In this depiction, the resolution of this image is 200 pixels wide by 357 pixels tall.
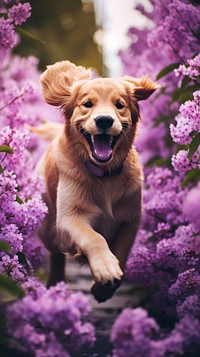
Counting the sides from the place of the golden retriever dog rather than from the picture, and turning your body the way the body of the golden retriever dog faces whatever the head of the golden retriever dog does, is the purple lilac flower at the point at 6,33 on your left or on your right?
on your right

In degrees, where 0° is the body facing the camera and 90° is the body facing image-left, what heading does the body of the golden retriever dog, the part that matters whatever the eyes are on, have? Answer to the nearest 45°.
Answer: approximately 0°

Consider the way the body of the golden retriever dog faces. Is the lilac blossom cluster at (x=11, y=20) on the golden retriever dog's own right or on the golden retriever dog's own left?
on the golden retriever dog's own right

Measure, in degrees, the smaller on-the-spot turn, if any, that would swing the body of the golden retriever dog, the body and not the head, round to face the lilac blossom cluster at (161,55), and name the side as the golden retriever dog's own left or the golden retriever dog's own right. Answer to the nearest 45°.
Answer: approximately 180°

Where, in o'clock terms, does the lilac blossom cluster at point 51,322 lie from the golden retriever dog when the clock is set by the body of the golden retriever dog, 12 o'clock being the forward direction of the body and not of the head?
The lilac blossom cluster is roughly at 12 o'clock from the golden retriever dog.

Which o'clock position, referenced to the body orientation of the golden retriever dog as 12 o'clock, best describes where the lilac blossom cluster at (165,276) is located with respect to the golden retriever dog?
The lilac blossom cluster is roughly at 10 o'clock from the golden retriever dog.

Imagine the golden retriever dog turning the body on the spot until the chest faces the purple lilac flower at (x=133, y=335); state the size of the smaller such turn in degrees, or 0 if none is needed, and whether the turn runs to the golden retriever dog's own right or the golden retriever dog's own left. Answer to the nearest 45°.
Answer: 0° — it already faces it

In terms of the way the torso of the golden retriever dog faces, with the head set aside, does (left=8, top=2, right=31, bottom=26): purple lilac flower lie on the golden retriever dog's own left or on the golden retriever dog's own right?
on the golden retriever dog's own right
